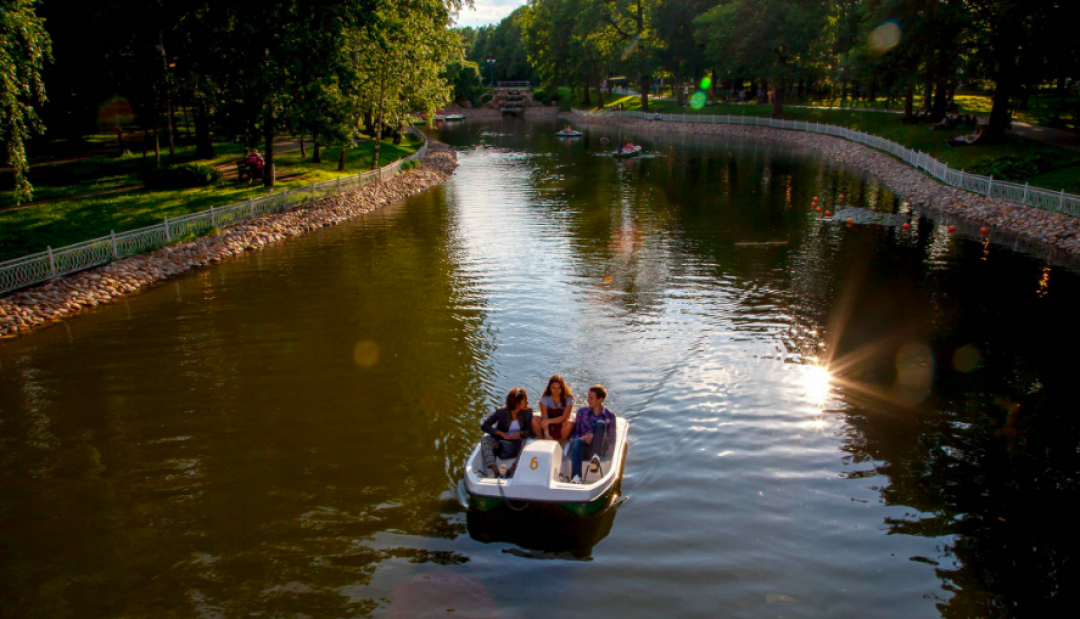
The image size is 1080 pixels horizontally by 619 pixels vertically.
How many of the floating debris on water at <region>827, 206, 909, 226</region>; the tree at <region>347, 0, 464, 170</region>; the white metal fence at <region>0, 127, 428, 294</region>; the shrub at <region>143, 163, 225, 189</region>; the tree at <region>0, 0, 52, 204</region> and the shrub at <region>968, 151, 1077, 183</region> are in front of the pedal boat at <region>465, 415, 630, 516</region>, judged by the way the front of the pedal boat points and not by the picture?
0

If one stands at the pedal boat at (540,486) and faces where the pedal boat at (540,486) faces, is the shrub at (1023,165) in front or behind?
behind

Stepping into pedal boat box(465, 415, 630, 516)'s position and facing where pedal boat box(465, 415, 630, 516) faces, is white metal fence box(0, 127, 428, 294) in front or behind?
behind

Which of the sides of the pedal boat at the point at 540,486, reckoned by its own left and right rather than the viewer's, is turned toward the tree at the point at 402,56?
back

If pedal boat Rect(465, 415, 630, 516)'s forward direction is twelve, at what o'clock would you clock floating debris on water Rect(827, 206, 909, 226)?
The floating debris on water is roughly at 7 o'clock from the pedal boat.

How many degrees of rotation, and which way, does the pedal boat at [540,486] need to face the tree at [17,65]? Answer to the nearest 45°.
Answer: approximately 135° to its right

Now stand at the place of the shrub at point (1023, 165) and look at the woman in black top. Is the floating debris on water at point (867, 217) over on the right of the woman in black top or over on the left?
right

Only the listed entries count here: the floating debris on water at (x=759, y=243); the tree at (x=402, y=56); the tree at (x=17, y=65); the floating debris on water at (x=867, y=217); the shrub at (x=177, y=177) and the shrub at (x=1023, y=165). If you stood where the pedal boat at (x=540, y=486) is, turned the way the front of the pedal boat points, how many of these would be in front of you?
0

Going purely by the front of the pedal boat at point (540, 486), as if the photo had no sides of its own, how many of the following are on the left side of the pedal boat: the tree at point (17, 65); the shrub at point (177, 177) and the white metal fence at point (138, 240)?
0

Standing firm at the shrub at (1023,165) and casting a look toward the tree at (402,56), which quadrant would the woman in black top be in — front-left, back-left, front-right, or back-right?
front-left

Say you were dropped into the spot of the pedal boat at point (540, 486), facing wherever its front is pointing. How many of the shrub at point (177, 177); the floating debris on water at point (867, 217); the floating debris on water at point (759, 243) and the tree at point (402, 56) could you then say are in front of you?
0

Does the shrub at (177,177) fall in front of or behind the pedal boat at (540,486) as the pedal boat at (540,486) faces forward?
behind

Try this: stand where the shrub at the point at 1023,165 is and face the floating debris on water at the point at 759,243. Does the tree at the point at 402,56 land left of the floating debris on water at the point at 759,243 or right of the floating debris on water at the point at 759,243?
right

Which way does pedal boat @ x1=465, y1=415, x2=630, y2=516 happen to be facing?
toward the camera

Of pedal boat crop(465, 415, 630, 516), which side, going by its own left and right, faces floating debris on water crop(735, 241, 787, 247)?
back
